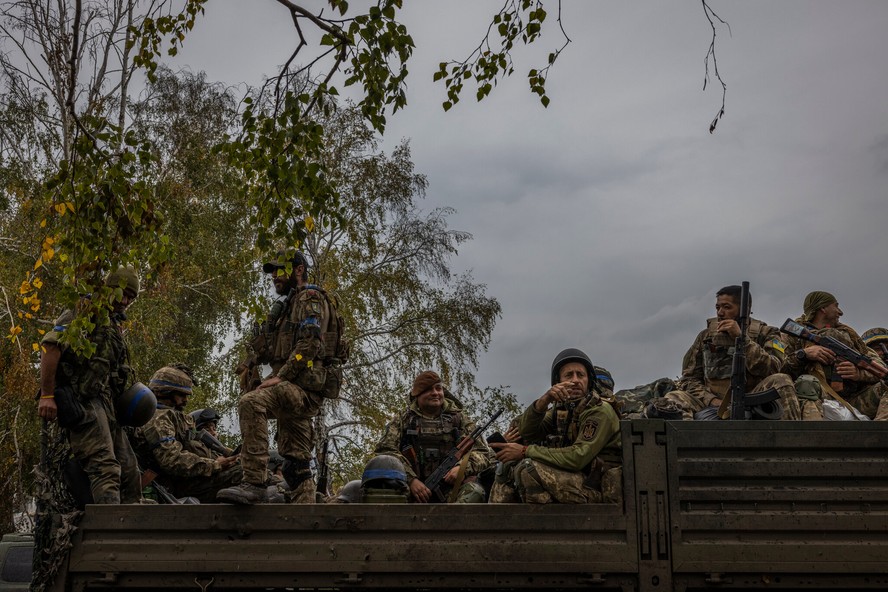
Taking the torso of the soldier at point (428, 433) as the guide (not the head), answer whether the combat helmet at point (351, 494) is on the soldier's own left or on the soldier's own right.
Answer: on the soldier's own right

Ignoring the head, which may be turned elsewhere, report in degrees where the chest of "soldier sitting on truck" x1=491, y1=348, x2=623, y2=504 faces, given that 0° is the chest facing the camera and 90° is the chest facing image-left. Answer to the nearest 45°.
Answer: approximately 45°

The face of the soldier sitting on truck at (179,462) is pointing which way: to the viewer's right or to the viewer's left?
to the viewer's right

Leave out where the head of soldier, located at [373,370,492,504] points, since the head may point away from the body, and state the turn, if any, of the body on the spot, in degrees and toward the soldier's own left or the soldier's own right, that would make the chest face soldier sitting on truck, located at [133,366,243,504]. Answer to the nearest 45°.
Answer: approximately 90° to the soldier's own right

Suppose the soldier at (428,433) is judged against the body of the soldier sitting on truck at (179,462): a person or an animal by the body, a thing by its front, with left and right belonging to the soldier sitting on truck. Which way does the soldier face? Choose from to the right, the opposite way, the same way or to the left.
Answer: to the right

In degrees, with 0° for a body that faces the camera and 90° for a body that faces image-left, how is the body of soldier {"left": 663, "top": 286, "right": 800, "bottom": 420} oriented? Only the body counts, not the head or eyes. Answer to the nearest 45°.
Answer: approximately 45°

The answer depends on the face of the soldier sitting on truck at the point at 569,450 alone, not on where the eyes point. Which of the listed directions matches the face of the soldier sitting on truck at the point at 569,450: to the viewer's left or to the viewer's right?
to the viewer's left

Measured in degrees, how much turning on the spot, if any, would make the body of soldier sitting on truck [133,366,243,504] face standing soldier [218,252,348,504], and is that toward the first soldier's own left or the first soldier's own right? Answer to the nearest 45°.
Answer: approximately 45° to the first soldier's own right

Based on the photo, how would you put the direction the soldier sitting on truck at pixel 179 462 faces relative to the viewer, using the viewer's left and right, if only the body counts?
facing to the right of the viewer

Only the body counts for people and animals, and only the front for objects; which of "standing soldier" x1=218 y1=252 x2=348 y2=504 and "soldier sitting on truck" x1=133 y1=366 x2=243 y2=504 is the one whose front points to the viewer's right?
the soldier sitting on truck

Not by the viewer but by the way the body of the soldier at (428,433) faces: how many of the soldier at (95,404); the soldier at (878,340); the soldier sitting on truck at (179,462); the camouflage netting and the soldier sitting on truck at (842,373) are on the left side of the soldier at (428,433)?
2

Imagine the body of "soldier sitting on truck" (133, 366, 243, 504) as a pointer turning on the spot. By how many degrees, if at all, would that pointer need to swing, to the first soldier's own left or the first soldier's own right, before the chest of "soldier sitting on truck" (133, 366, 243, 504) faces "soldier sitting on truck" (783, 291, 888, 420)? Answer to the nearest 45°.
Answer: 0° — they already face them

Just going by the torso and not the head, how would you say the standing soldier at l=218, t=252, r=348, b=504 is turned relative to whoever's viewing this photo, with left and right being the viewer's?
facing to the left of the viewer
